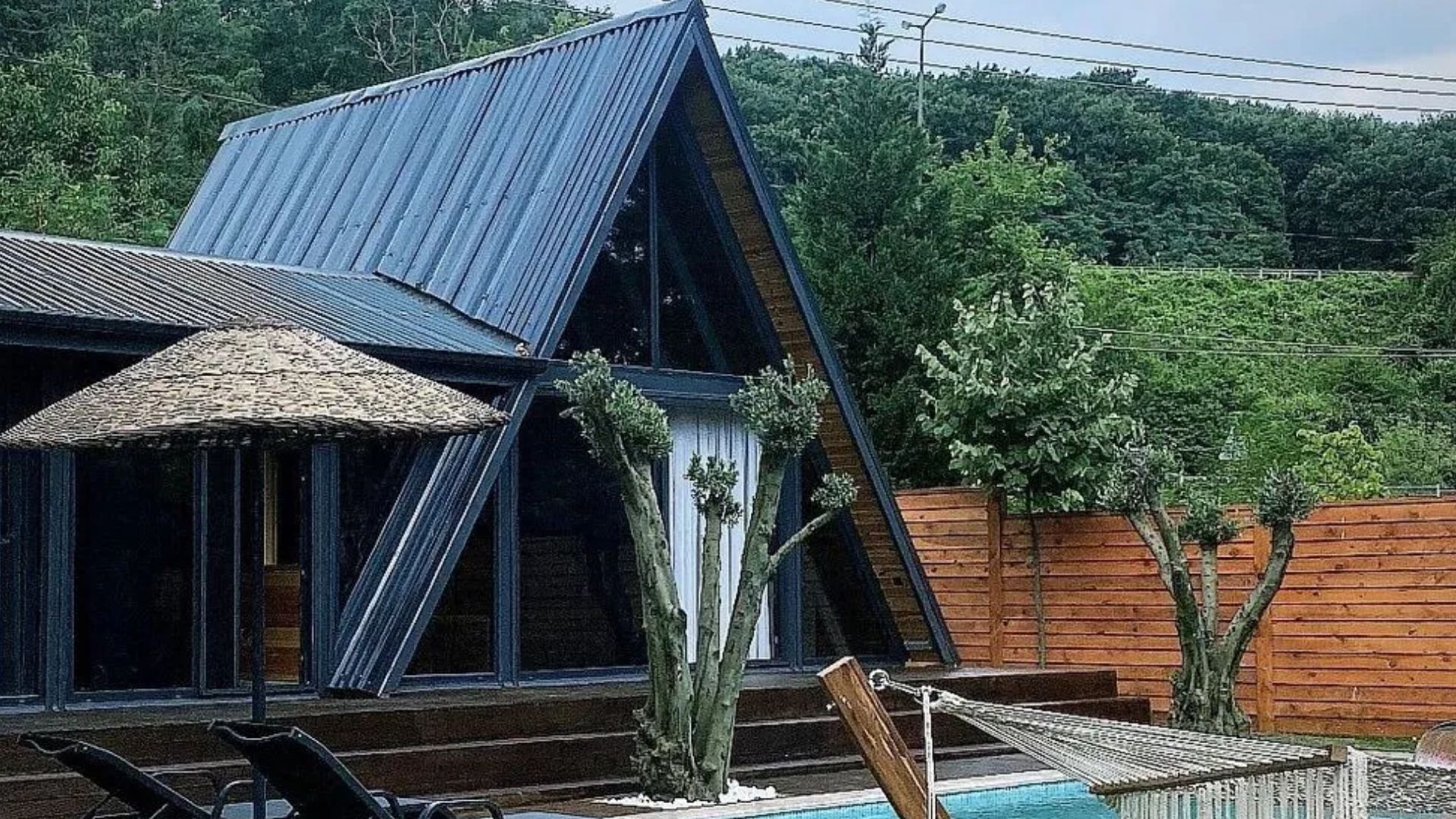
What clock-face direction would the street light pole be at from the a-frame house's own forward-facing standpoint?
The street light pole is roughly at 8 o'clock from the a-frame house.

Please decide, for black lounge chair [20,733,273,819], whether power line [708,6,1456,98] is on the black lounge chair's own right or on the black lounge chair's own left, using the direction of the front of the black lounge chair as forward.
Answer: on the black lounge chair's own left

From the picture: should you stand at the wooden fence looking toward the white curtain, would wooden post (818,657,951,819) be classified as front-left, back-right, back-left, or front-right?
front-left

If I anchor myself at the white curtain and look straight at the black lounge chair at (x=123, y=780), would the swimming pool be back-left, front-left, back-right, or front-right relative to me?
front-left

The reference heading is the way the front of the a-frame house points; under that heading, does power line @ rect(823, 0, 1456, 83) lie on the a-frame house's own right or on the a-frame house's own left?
on the a-frame house's own left

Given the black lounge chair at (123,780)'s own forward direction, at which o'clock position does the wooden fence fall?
The wooden fence is roughly at 11 o'clock from the black lounge chair.

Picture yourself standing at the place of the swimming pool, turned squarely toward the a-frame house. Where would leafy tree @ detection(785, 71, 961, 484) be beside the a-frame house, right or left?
right

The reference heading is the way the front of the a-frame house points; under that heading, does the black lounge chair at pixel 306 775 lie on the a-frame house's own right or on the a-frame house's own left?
on the a-frame house's own right

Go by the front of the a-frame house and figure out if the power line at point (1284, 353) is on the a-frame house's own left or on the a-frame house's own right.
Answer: on the a-frame house's own left

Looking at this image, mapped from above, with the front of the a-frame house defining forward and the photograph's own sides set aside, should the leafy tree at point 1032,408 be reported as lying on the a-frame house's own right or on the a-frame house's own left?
on the a-frame house's own left

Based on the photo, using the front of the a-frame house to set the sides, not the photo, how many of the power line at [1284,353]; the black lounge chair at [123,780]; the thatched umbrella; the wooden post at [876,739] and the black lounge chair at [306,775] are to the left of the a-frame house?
1

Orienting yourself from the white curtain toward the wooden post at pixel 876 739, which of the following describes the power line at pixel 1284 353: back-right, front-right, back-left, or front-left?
back-left

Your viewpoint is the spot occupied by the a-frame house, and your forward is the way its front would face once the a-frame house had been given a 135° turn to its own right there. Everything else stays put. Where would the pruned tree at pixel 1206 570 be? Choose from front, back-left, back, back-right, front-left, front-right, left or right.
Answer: back

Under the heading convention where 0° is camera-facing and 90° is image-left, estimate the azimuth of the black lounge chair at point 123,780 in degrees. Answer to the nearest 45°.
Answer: approximately 270°

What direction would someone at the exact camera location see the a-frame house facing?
facing the viewer and to the right of the viewer

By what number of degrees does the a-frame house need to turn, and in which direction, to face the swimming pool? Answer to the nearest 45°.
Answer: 0° — it already faces it
